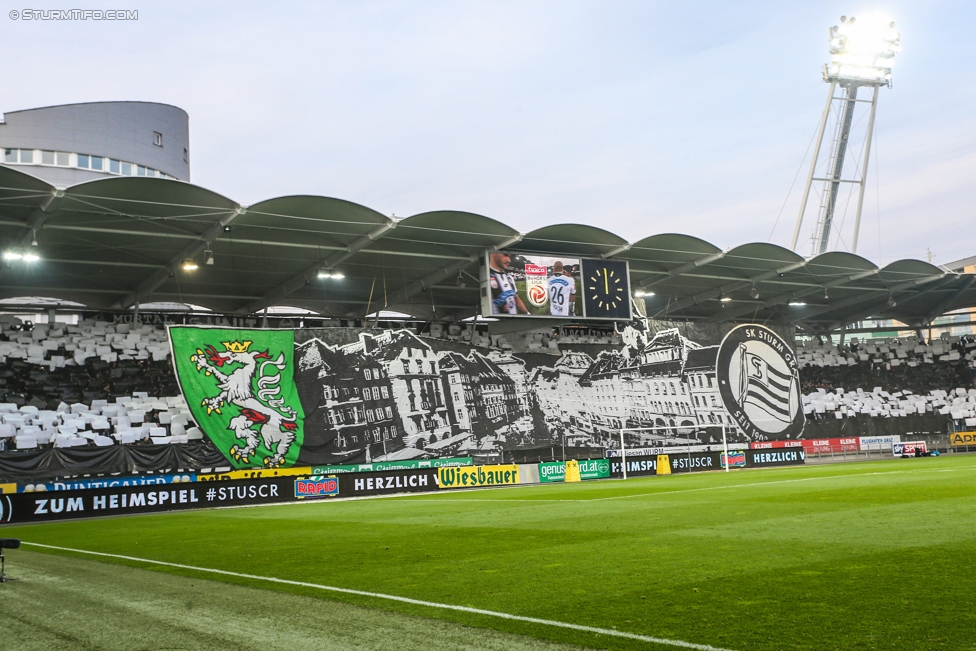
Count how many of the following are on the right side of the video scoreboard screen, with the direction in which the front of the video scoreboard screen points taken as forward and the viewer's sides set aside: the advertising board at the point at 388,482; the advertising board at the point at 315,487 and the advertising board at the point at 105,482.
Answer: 3

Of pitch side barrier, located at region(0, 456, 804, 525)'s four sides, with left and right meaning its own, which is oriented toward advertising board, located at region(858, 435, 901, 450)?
left

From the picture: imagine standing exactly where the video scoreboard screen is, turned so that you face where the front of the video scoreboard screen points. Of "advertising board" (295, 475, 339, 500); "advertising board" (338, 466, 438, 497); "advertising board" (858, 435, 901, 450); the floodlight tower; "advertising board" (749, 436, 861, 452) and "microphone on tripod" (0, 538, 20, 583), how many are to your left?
3

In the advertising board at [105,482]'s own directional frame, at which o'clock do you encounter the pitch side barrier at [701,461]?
The pitch side barrier is roughly at 9 o'clock from the advertising board.

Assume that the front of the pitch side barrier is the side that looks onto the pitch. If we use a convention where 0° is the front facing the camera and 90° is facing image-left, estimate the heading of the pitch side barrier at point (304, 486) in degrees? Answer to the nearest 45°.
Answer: approximately 315°

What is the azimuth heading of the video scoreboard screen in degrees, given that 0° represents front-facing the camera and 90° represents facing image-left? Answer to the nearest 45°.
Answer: approximately 315°
